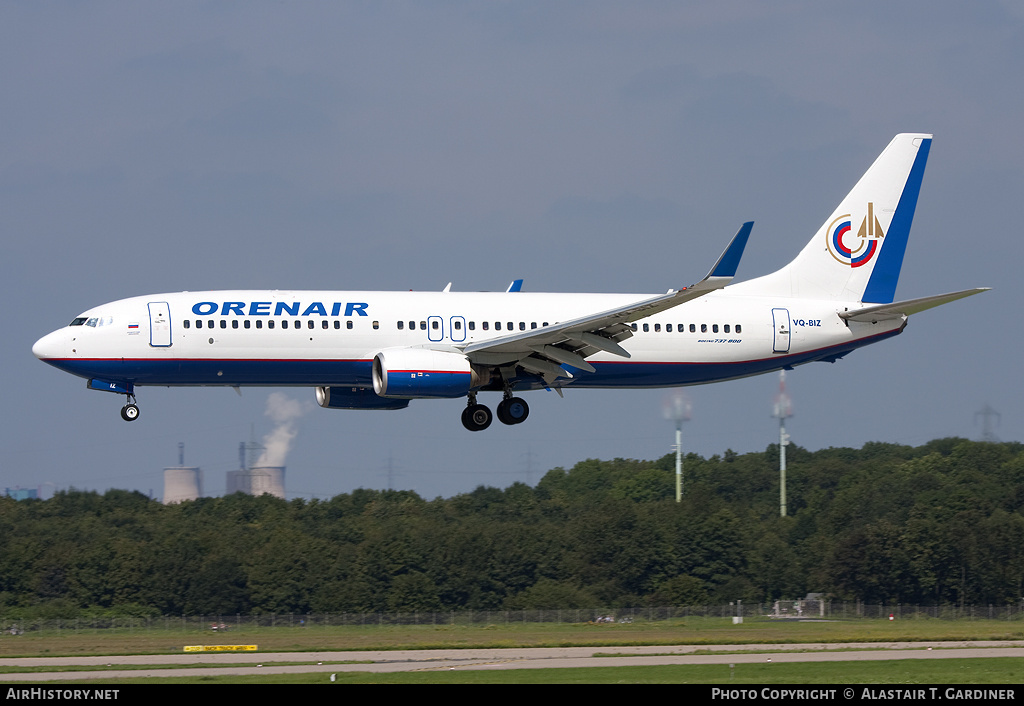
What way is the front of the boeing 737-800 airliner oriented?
to the viewer's left
